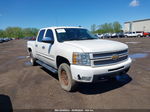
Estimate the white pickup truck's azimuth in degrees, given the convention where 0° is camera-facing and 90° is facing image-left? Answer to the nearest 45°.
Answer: approximately 315°
